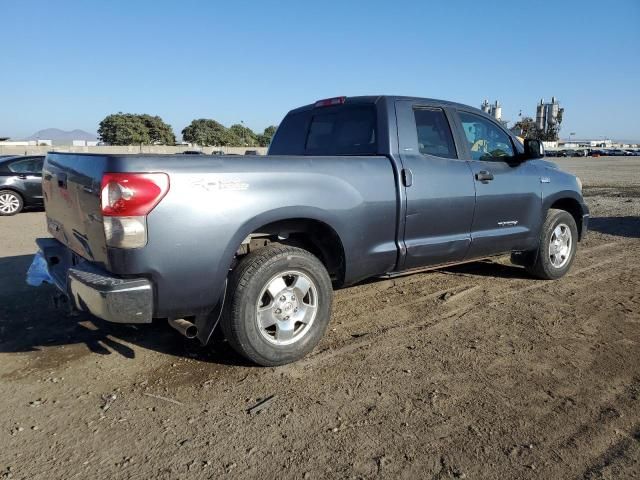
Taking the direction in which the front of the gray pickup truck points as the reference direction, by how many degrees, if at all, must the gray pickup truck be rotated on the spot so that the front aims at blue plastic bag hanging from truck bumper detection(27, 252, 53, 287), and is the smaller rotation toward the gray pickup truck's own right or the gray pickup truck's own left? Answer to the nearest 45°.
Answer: approximately 135° to the gray pickup truck's own left

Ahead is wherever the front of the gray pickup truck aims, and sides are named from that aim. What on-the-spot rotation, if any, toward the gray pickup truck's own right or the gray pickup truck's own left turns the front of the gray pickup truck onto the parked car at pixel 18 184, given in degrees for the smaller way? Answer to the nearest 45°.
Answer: approximately 90° to the gray pickup truck's own left

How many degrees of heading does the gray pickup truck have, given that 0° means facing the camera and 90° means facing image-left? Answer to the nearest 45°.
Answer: approximately 225°
